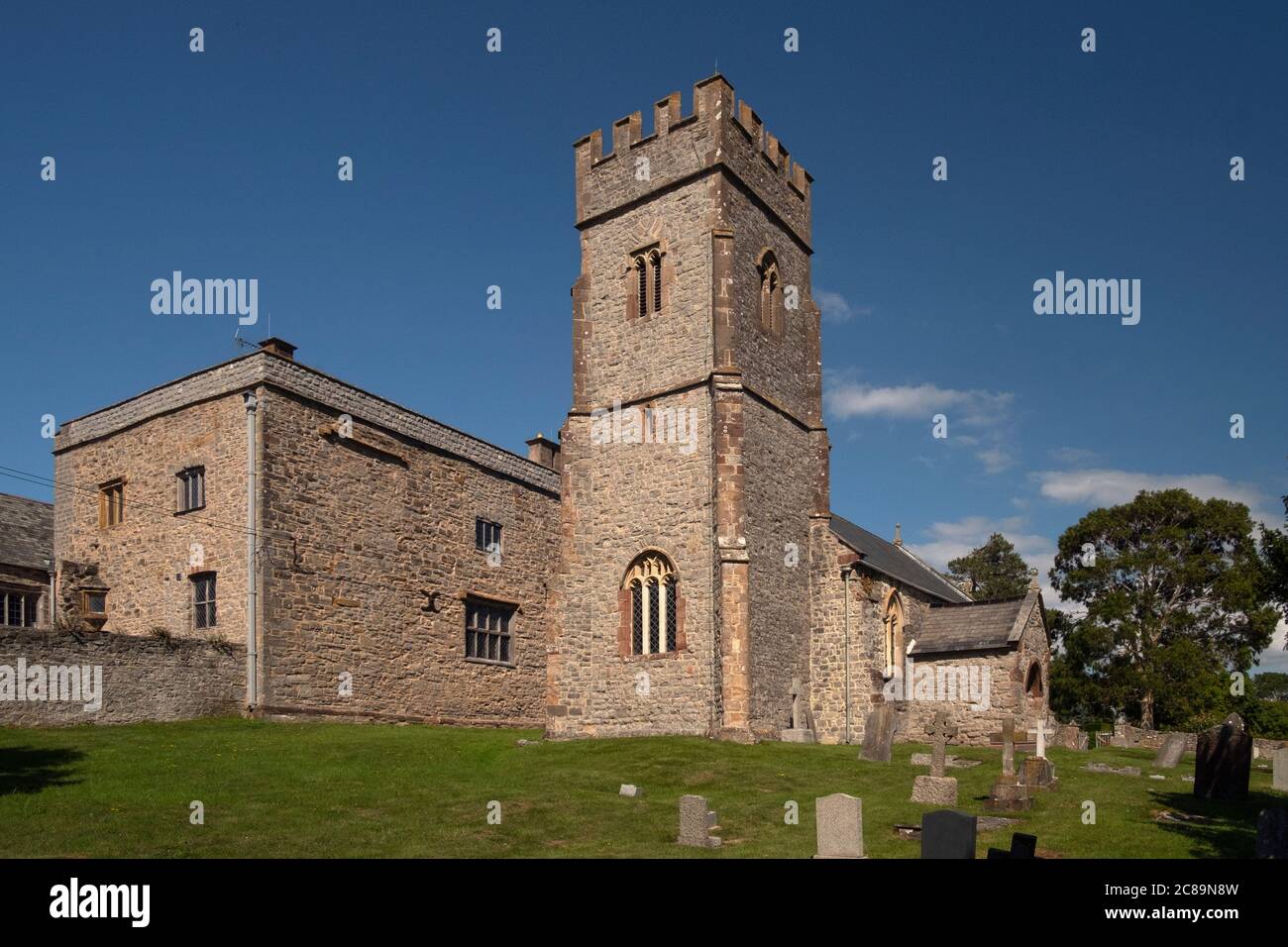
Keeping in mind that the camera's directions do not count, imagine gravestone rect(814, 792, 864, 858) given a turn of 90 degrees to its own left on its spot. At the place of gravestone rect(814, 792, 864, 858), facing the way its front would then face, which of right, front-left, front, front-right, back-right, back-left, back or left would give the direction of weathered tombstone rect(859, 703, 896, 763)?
left

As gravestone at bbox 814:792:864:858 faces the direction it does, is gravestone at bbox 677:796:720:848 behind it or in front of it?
behind

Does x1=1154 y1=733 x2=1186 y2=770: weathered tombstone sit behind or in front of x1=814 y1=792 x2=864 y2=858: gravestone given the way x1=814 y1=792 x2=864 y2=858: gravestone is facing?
behind

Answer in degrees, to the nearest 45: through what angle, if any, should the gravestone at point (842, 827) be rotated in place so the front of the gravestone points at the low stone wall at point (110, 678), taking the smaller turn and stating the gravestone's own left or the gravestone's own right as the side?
approximately 135° to the gravestone's own right

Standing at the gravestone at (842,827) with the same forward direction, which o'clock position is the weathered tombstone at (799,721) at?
The weathered tombstone is roughly at 6 o'clock from the gravestone.

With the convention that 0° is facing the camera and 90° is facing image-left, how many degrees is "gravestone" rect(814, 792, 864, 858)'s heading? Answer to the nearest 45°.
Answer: approximately 0°

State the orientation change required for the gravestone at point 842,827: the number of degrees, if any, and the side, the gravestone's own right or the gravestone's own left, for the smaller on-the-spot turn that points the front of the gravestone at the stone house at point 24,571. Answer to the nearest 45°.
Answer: approximately 135° to the gravestone's own right
